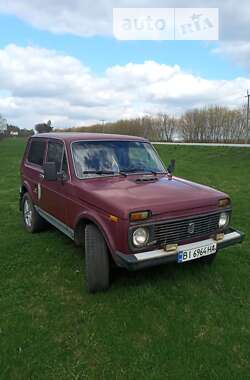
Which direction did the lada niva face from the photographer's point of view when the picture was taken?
facing the viewer and to the right of the viewer
